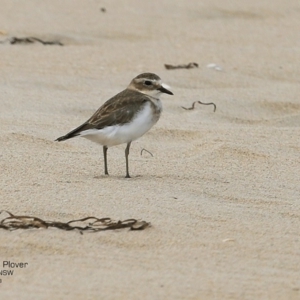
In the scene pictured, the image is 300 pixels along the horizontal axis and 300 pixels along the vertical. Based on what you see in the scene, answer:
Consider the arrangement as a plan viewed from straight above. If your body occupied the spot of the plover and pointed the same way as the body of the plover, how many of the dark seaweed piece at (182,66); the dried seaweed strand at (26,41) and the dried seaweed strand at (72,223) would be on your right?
1

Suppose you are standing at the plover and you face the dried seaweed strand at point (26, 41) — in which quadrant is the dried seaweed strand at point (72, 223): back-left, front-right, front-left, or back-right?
back-left

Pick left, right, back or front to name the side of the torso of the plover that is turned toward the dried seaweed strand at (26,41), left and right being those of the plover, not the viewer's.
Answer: left

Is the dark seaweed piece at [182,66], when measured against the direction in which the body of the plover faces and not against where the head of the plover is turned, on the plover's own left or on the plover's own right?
on the plover's own left

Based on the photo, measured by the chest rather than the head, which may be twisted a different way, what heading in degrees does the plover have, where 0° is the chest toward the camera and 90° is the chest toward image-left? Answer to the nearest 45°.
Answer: approximately 270°

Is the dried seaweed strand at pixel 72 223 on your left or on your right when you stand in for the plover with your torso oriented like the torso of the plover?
on your right
